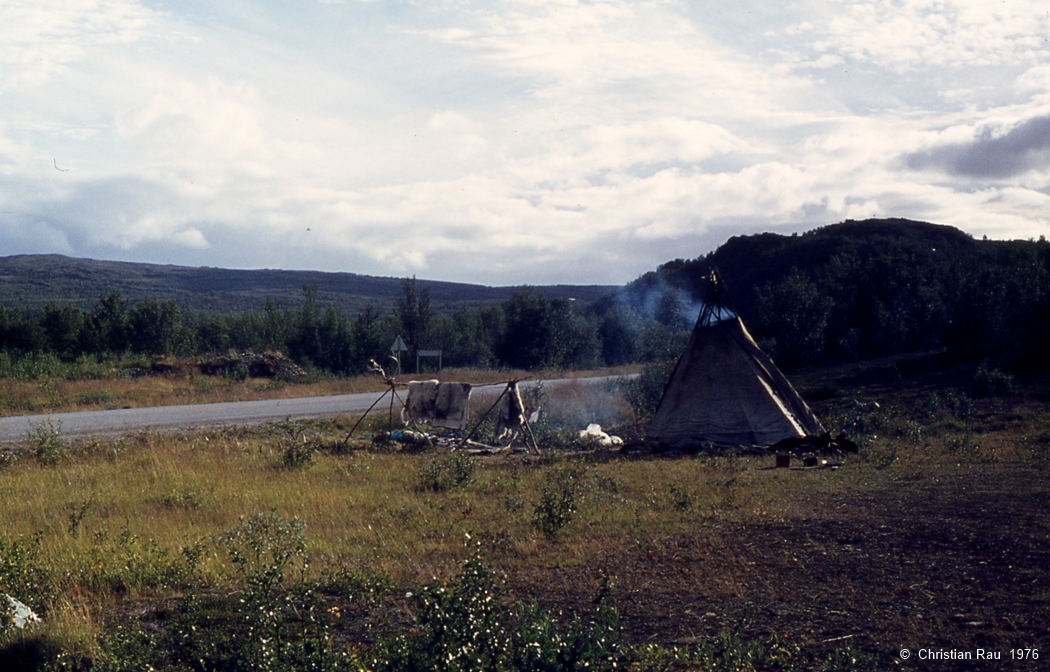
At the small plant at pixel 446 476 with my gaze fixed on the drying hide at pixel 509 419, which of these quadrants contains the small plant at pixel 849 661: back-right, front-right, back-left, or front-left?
back-right
